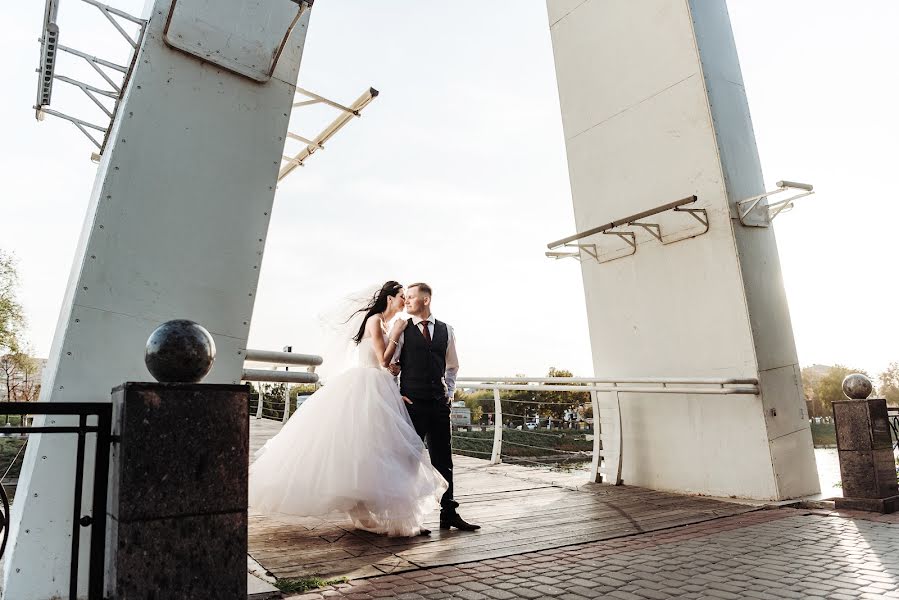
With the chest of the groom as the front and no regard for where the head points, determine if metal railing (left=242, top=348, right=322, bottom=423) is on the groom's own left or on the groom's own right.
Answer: on the groom's own right

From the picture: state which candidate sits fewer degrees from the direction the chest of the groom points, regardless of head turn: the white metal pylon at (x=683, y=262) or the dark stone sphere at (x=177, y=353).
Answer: the dark stone sphere

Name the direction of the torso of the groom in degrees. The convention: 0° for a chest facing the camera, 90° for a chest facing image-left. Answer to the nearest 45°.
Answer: approximately 0°

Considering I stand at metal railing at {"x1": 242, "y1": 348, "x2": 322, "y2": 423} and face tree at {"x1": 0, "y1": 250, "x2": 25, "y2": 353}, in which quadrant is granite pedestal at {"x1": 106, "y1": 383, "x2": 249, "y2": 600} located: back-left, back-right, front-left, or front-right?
back-left

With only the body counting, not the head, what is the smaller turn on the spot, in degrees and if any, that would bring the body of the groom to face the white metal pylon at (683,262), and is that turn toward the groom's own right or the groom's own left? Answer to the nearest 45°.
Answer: approximately 135° to the groom's own left

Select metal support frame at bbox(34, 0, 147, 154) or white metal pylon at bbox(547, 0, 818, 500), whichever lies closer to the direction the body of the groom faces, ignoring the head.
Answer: the metal support frame

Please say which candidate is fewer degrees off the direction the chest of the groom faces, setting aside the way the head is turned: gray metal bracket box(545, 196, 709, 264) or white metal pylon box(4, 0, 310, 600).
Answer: the white metal pylon

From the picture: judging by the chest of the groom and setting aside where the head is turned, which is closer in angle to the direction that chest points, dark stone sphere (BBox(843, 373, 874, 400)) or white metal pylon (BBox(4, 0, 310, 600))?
the white metal pylon

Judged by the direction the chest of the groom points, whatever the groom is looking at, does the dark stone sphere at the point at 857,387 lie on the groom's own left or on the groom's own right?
on the groom's own left

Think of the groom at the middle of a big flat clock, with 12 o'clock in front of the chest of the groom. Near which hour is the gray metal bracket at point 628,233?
The gray metal bracket is roughly at 8 o'clock from the groom.

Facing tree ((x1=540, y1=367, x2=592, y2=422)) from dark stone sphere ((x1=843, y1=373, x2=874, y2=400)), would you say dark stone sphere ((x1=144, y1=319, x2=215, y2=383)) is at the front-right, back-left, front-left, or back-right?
back-left

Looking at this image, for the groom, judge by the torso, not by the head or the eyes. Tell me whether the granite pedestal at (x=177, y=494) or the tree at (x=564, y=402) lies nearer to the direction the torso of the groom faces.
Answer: the granite pedestal

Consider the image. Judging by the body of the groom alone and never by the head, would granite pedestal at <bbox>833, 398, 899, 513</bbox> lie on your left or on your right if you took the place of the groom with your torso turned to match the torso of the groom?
on your left
